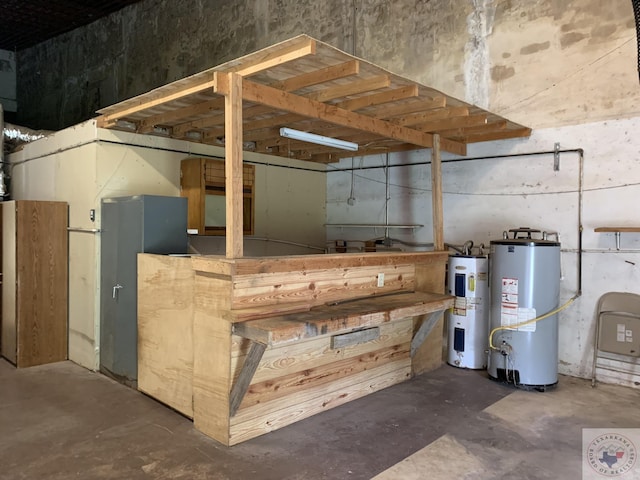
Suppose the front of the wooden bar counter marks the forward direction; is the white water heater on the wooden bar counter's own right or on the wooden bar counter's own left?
on the wooden bar counter's own left

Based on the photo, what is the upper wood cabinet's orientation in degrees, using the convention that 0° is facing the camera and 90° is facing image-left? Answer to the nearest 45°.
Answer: approximately 315°

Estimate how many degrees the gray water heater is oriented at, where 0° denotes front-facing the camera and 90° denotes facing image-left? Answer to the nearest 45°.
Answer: approximately 45°

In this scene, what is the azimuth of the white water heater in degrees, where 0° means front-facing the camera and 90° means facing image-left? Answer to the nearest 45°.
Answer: approximately 45°

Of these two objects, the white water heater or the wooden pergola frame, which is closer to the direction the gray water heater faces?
the wooden pergola frame

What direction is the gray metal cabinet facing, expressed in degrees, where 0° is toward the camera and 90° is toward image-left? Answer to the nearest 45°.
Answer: approximately 45°

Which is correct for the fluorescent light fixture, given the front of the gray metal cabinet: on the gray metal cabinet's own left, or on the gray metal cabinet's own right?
on the gray metal cabinet's own left

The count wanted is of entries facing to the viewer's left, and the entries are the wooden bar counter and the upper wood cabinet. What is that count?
0

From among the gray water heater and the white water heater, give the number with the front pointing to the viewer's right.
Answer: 0

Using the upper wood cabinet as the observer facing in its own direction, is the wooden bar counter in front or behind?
in front

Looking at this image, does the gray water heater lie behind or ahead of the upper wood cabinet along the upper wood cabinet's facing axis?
ahead
